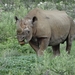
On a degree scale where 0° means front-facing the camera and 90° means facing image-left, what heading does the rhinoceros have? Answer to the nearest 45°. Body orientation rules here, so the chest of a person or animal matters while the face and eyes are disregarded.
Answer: approximately 45°
